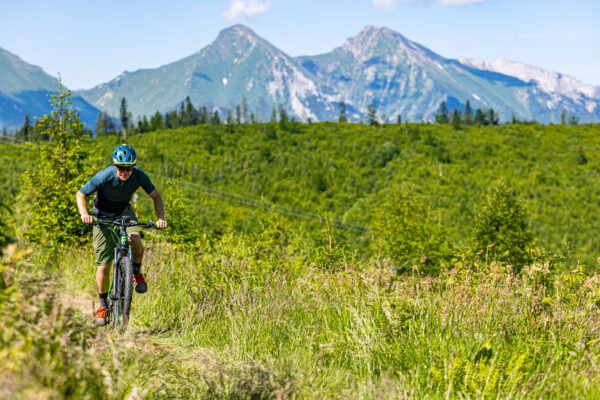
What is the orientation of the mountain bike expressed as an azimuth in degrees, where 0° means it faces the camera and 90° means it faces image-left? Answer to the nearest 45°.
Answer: approximately 0°

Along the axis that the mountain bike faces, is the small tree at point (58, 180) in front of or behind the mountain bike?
behind

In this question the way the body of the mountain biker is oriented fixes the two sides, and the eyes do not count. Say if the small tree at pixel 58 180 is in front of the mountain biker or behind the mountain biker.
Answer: behind

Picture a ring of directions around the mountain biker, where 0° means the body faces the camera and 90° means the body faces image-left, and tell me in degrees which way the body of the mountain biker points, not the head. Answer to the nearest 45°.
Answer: approximately 0°
